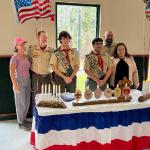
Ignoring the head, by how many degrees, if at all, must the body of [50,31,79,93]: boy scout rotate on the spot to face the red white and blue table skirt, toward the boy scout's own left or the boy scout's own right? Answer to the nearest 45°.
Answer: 0° — they already face it

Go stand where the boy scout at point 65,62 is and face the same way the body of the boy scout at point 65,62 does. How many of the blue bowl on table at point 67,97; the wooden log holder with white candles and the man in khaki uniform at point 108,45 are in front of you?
2

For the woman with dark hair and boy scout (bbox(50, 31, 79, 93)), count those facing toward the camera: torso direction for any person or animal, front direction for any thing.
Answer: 2

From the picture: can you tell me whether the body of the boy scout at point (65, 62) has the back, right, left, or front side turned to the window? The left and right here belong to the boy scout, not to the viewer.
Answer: back

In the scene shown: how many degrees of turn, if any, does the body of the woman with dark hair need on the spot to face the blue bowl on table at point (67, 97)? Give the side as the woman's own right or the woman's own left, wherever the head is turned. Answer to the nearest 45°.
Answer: approximately 45° to the woman's own right

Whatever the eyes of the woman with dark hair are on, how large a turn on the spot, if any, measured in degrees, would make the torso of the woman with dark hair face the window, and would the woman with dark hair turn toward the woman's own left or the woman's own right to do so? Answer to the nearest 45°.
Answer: approximately 135° to the woman's own right

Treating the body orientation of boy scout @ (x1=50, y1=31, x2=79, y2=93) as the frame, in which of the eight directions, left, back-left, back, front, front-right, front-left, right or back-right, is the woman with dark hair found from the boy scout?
left

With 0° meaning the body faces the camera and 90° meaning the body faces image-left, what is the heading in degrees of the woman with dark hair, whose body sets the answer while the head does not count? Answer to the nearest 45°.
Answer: approximately 0°

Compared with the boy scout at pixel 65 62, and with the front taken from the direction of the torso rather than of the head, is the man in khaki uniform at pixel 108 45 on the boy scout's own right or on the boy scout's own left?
on the boy scout's own left

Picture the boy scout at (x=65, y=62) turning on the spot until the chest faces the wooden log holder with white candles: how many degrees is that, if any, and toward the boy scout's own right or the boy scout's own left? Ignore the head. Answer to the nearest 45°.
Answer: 0° — they already face it
